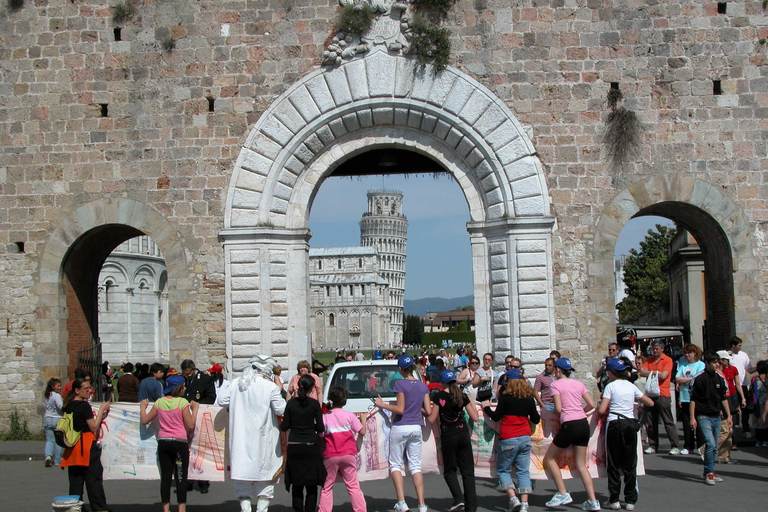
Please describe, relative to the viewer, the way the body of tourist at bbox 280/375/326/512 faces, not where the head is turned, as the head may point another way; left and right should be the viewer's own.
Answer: facing away from the viewer

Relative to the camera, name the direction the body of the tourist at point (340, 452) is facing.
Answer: away from the camera

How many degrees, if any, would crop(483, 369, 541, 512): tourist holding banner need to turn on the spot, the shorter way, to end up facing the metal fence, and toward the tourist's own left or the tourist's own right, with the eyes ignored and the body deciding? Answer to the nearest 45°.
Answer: approximately 45° to the tourist's own left

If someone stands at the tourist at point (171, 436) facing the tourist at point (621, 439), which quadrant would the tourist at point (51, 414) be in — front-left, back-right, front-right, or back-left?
back-left

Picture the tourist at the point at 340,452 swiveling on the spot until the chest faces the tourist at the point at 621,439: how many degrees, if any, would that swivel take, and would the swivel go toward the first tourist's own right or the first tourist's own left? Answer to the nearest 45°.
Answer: approximately 90° to the first tourist's own right

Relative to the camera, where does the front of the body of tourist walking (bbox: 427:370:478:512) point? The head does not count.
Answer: away from the camera

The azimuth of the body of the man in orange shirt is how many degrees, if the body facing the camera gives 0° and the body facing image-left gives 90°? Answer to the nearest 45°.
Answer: approximately 45°

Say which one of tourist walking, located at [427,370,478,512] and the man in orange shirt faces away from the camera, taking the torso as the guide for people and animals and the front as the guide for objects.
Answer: the tourist walking

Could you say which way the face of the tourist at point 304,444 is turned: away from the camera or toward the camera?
away from the camera

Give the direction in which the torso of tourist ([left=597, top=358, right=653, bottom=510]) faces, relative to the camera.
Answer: away from the camera
